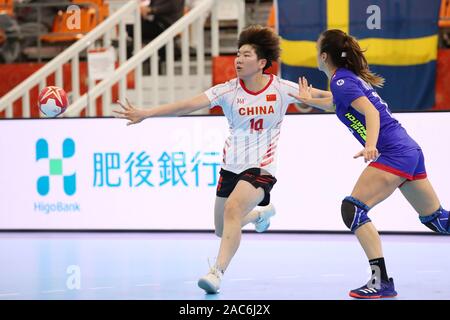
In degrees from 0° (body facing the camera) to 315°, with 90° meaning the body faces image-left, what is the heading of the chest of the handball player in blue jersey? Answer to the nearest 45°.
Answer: approximately 90°

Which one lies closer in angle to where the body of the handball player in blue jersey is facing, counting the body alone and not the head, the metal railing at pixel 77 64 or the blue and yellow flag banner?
the metal railing

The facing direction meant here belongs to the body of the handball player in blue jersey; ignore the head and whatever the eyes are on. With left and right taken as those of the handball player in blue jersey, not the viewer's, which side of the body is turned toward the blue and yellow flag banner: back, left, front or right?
right

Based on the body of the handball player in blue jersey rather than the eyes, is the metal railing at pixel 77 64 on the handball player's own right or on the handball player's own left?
on the handball player's own right

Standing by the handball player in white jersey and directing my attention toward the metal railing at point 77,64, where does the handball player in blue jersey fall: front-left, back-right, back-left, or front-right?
back-right

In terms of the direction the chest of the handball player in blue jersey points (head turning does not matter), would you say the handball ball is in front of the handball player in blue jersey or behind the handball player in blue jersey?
in front
